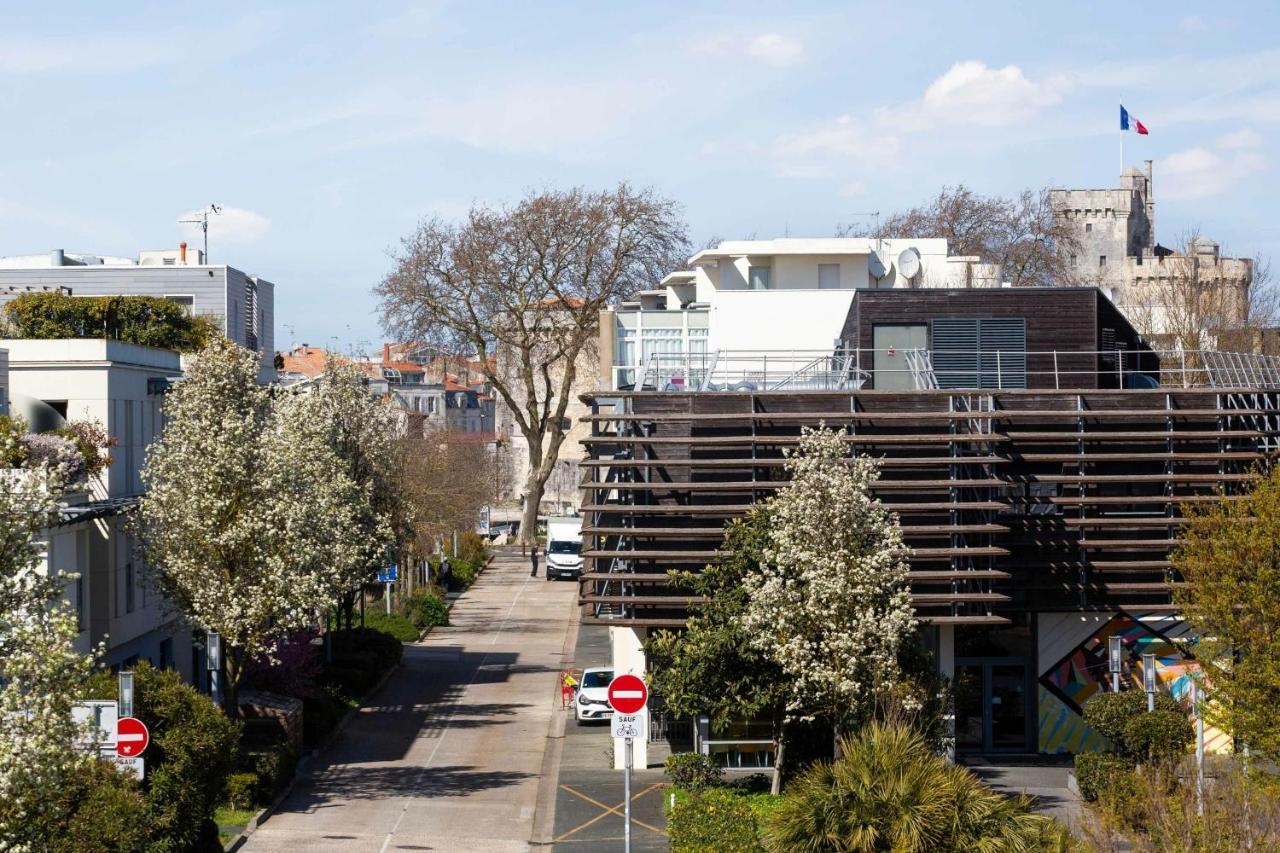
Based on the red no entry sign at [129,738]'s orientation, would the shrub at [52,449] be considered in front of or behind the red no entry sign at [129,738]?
behind

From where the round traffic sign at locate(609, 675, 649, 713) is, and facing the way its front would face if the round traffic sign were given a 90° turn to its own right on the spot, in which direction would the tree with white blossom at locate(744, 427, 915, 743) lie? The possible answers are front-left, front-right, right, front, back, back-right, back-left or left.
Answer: back-right

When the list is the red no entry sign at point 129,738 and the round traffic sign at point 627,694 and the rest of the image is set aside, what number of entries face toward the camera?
2

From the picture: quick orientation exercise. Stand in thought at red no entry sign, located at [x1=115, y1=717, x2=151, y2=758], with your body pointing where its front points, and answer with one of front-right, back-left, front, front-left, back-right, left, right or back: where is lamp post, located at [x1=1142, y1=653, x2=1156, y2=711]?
left

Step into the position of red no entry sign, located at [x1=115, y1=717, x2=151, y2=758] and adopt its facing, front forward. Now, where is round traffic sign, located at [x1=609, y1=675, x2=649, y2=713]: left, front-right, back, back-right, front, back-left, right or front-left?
left

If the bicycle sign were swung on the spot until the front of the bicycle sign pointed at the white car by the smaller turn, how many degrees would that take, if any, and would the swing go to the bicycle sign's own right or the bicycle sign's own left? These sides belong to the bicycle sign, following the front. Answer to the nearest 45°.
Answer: approximately 180°

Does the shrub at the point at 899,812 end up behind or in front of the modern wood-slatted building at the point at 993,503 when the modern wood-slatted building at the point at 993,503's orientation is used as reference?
in front

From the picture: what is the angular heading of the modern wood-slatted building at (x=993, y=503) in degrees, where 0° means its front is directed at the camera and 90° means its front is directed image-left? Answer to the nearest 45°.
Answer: approximately 0°
